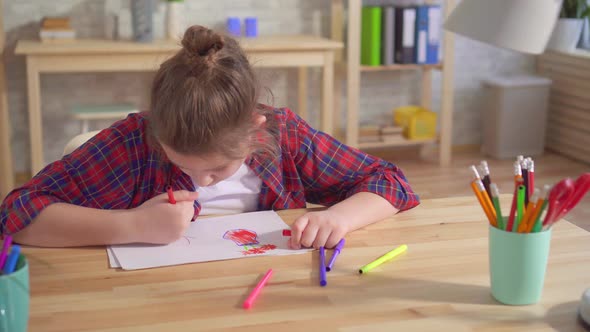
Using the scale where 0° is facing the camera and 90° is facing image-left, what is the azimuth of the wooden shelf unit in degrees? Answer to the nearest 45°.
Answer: approximately 0°

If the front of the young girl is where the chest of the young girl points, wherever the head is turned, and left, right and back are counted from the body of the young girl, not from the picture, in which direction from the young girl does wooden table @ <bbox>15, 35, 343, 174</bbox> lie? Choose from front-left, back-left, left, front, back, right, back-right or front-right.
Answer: back

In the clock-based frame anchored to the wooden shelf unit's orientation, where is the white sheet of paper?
The white sheet of paper is roughly at 12 o'clock from the wooden shelf unit.

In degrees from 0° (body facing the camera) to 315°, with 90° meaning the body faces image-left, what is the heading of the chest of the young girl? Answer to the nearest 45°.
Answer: approximately 0°

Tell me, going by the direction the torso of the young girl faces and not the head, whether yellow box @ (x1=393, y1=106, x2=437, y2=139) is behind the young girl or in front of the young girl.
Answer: behind

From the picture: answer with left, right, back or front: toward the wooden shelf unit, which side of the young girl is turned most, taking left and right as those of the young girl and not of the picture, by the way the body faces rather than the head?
back

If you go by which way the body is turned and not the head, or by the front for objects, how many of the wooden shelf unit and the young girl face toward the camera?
2

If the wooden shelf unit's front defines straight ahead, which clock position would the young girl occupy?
The young girl is roughly at 12 o'clock from the wooden shelf unit.

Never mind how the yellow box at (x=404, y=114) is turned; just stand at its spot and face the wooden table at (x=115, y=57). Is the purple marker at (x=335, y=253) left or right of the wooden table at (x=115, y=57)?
left

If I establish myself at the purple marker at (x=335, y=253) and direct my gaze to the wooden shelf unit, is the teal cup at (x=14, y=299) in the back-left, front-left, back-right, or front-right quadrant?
back-left
